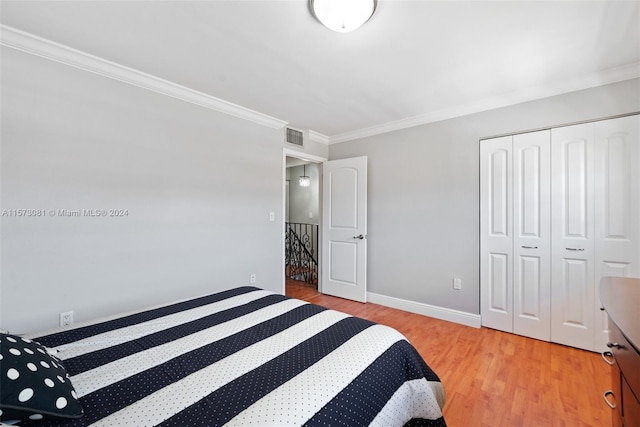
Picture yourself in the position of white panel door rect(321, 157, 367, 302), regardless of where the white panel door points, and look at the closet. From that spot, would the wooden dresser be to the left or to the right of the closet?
right

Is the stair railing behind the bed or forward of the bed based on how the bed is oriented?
forward

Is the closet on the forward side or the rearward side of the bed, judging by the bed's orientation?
on the forward side

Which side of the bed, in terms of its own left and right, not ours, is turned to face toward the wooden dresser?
right

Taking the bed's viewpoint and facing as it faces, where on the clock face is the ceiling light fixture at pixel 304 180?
The ceiling light fixture is roughly at 11 o'clock from the bed.

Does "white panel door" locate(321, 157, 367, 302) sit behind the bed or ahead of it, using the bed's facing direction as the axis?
ahead

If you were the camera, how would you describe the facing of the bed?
facing away from the viewer and to the right of the viewer
